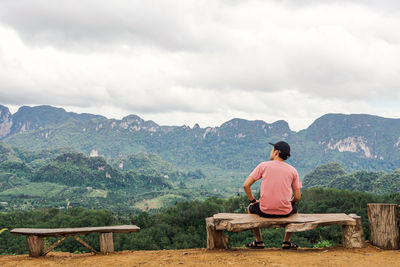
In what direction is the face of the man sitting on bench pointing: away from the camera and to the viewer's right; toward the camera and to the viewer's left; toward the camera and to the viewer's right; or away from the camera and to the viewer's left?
away from the camera and to the viewer's left

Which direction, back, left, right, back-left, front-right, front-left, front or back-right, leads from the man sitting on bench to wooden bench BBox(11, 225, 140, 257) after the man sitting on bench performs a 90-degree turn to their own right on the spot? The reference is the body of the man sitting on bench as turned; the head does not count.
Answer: back

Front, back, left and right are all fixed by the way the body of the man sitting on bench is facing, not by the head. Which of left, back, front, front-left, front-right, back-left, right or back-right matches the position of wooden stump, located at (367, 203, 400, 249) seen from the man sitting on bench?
right

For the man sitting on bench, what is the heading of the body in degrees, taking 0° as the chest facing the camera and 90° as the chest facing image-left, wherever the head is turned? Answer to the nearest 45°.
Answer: approximately 180°
